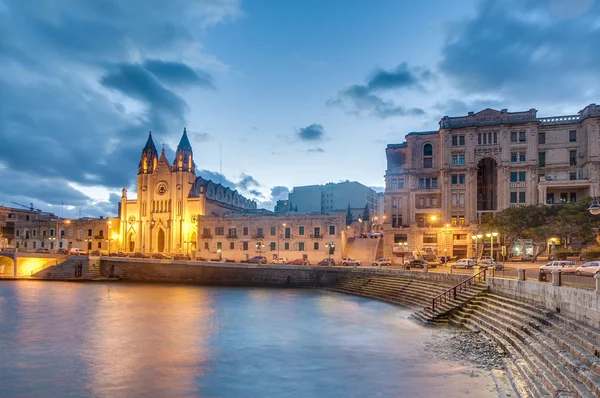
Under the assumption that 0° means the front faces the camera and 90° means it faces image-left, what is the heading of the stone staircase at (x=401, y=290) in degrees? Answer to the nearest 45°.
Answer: approximately 45°

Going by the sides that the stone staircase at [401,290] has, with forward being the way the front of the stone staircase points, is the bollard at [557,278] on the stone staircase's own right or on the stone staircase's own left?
on the stone staircase's own left

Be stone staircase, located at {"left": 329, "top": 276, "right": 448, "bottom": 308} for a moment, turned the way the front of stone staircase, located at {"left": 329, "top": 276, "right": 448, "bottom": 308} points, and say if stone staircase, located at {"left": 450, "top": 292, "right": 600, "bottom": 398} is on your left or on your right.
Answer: on your left
